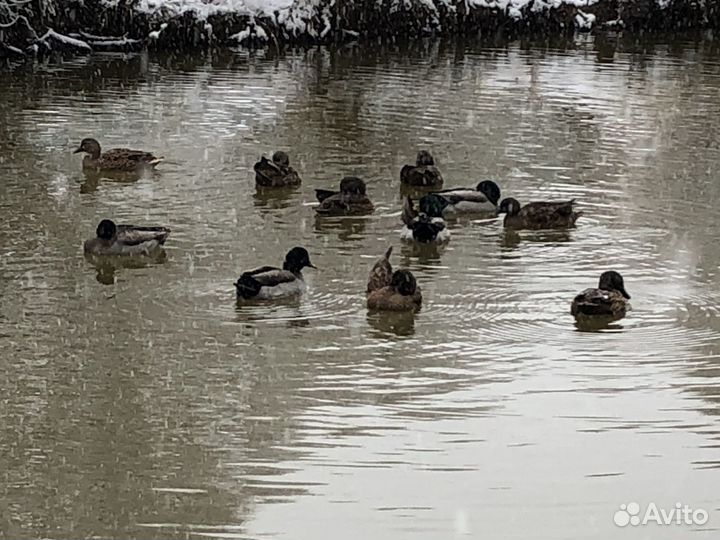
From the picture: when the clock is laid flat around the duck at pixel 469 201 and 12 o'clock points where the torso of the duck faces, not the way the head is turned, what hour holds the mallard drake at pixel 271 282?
The mallard drake is roughly at 4 o'clock from the duck.

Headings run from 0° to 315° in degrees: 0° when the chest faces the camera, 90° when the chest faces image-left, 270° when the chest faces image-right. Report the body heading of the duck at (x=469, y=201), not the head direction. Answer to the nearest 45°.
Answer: approximately 270°

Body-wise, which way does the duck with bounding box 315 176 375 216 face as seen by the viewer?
to the viewer's right

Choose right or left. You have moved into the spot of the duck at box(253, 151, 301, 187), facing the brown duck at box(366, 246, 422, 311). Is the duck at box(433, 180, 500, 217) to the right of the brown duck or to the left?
left

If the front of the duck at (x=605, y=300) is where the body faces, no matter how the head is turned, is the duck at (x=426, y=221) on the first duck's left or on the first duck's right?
on the first duck's left

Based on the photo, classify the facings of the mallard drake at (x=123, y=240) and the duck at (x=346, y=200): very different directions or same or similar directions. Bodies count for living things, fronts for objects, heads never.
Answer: very different directions

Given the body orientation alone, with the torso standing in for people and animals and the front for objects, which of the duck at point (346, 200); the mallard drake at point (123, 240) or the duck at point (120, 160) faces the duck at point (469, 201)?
the duck at point (346, 200)

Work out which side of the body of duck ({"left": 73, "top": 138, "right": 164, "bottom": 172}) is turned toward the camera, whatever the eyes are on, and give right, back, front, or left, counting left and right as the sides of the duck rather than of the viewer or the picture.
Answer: left

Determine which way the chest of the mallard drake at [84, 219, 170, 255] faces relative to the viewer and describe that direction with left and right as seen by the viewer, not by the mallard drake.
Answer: facing to the left of the viewer

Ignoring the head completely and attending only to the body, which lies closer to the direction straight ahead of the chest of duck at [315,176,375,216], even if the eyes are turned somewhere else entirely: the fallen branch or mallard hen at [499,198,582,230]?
the mallard hen
